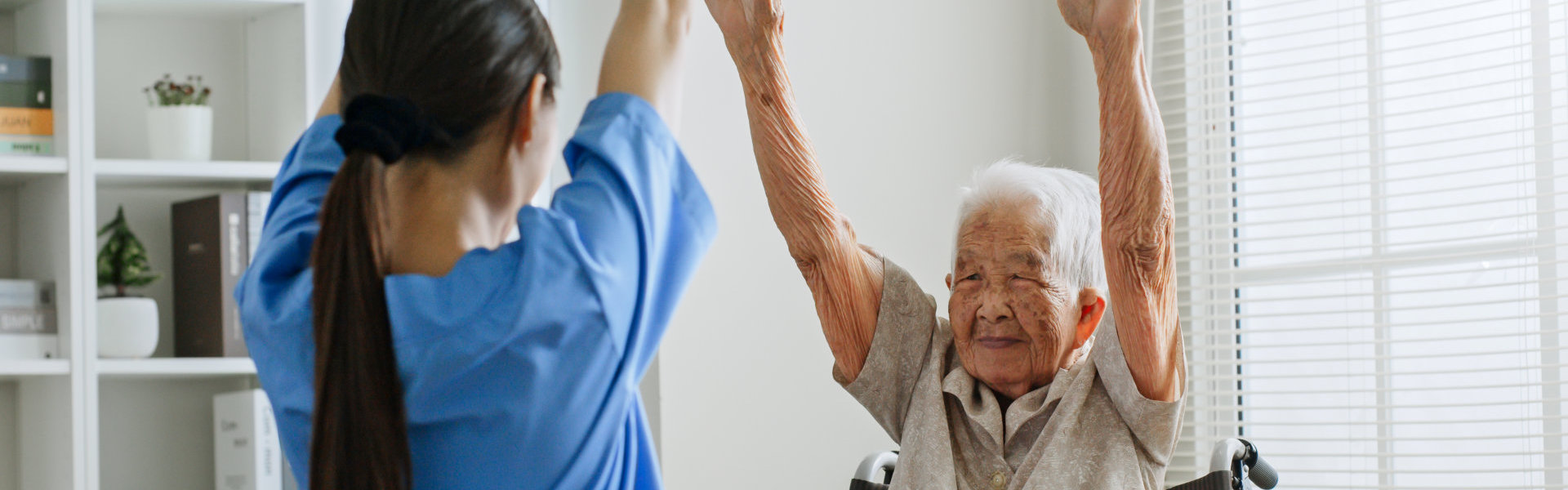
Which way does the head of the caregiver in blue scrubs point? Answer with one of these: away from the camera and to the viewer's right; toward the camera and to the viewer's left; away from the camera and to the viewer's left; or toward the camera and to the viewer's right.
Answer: away from the camera and to the viewer's right

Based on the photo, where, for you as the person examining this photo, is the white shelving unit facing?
facing the viewer

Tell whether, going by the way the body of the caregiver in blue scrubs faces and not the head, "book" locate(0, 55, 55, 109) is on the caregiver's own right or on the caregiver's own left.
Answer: on the caregiver's own left

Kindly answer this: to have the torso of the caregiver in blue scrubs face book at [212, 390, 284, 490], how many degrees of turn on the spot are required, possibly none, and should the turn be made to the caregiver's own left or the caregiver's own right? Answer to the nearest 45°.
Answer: approximately 45° to the caregiver's own left

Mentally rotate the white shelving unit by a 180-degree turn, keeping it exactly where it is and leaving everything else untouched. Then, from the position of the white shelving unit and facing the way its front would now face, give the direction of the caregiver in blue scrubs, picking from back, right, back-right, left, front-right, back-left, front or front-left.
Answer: back

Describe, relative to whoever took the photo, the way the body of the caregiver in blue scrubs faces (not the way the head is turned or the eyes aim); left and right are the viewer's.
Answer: facing away from the viewer and to the right of the viewer

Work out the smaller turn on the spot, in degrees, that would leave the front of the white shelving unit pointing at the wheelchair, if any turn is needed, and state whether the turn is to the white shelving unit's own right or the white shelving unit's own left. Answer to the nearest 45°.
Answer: approximately 45° to the white shelving unit's own left

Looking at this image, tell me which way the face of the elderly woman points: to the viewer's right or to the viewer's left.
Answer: to the viewer's left

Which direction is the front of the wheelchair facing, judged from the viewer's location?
facing the viewer and to the left of the viewer
